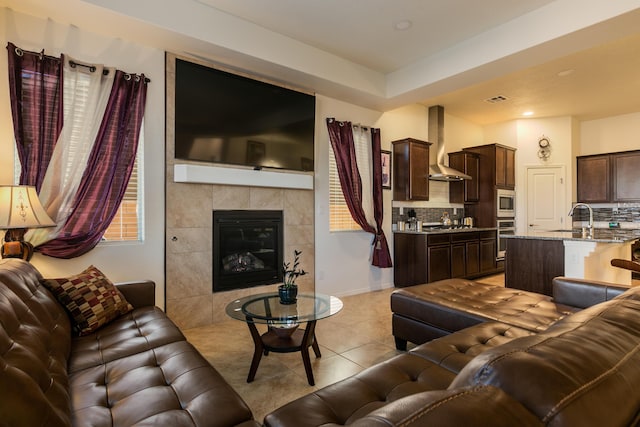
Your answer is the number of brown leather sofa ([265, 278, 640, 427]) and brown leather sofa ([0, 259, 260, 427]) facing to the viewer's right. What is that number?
1

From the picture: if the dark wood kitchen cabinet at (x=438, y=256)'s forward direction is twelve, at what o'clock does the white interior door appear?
The white interior door is roughly at 9 o'clock from the dark wood kitchen cabinet.

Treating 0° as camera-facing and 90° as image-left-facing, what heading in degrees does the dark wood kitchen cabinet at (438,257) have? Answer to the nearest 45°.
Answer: approximately 315°

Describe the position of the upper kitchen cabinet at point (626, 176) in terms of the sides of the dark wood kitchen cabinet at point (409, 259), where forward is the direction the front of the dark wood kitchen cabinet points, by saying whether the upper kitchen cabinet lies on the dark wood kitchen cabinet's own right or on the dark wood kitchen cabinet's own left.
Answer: on the dark wood kitchen cabinet's own left

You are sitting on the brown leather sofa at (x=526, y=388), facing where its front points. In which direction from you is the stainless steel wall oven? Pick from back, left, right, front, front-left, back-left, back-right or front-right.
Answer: front-right

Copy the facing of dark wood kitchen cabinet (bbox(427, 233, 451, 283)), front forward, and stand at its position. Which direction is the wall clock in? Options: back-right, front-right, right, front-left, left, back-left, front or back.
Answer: left

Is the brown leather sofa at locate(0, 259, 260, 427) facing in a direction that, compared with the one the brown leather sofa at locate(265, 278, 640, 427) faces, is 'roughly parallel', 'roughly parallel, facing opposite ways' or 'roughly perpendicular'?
roughly perpendicular

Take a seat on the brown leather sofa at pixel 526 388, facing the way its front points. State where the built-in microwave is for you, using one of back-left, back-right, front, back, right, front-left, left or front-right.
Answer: front-right

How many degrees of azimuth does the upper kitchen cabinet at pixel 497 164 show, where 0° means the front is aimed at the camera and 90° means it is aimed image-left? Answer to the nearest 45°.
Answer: approximately 315°

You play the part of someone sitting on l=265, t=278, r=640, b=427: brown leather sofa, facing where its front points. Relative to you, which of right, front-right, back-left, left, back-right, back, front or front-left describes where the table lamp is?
front-left

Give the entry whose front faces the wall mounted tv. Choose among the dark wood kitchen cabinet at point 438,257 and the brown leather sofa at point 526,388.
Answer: the brown leather sofa

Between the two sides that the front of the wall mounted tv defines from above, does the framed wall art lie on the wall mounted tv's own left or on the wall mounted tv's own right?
on the wall mounted tv's own left

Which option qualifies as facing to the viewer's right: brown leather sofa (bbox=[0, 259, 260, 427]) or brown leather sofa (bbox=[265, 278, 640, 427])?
brown leather sofa (bbox=[0, 259, 260, 427])

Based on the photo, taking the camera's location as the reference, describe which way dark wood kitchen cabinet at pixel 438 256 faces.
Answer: facing the viewer and to the right of the viewer

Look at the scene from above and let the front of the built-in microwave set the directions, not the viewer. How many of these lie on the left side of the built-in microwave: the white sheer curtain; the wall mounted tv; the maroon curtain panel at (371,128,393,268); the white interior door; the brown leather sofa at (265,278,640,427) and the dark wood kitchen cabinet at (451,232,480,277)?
1

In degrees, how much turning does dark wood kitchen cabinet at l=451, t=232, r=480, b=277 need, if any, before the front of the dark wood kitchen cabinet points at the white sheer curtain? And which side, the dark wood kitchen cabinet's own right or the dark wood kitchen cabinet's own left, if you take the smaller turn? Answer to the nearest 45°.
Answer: approximately 90° to the dark wood kitchen cabinet's own right

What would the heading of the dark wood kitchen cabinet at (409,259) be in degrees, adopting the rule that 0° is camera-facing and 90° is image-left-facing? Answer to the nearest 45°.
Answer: approximately 315°

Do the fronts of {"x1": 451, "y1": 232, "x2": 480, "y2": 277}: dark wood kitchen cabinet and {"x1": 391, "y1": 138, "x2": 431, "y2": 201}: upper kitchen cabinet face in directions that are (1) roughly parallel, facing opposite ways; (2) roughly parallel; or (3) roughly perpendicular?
roughly parallel

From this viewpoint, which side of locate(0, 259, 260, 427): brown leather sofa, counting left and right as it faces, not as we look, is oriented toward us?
right
